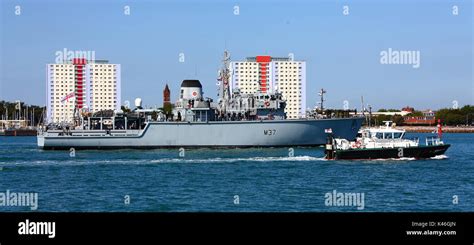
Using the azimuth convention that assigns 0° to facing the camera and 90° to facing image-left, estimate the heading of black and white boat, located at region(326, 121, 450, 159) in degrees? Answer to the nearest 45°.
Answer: approximately 270°
